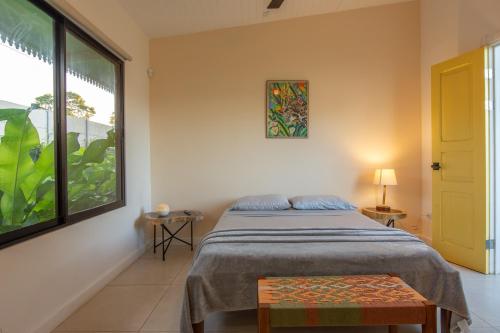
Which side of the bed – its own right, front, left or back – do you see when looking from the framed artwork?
back

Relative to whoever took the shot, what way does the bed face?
facing the viewer

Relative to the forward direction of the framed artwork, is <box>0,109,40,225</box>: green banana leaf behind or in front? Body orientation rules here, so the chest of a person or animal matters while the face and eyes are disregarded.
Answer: in front

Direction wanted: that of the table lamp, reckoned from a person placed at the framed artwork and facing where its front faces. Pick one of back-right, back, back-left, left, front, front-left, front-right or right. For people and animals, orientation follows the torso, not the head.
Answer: left

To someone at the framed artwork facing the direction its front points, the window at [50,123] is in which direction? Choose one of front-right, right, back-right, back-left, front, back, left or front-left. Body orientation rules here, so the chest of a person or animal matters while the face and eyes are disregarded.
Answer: front-right

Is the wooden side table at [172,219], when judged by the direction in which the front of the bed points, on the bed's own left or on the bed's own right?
on the bed's own right

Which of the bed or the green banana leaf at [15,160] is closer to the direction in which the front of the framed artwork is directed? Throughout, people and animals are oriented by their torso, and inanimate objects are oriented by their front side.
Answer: the bed

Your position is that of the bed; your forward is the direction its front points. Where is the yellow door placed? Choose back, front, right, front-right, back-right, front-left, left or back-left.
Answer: back-left

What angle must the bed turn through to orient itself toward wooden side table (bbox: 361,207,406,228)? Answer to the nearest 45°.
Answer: approximately 135° to its left

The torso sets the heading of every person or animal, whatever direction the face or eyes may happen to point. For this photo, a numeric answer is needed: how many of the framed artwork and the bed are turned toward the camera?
2

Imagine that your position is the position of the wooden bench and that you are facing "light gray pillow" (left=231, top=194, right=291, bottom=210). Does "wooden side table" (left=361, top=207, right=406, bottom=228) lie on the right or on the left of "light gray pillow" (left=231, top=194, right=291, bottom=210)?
right
